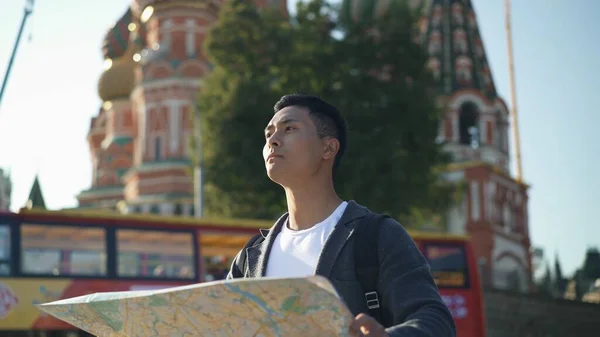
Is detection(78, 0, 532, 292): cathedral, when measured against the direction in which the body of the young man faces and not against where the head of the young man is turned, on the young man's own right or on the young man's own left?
on the young man's own right

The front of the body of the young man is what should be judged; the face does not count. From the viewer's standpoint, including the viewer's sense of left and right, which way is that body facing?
facing the viewer and to the left of the viewer

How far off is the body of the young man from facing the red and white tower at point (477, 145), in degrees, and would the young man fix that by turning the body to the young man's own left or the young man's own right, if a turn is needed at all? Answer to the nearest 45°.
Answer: approximately 135° to the young man's own right

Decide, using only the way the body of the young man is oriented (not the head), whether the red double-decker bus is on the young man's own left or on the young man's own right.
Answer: on the young man's own right

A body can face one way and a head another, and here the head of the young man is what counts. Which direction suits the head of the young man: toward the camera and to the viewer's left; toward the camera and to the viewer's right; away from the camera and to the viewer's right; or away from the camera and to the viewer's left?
toward the camera and to the viewer's left
